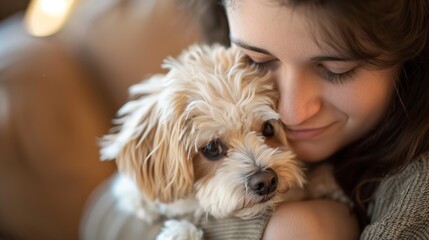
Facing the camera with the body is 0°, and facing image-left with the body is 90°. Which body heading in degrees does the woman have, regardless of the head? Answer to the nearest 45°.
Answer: approximately 45°

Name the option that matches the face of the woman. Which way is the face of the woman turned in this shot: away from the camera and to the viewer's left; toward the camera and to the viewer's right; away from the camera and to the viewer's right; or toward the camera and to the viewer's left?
toward the camera and to the viewer's left
